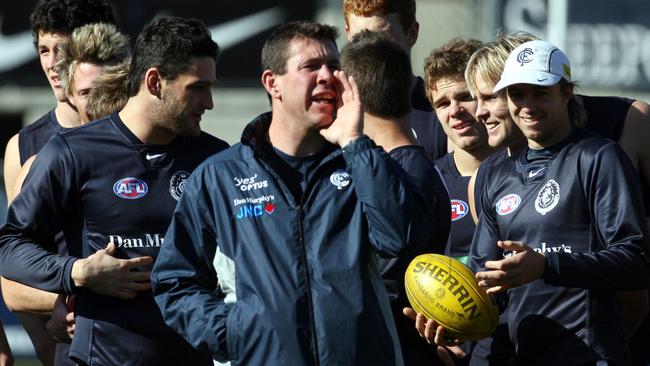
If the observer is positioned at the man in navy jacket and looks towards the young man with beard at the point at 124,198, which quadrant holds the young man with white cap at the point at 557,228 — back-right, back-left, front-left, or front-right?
back-right

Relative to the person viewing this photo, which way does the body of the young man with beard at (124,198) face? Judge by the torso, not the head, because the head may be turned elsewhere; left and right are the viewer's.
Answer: facing the viewer and to the right of the viewer

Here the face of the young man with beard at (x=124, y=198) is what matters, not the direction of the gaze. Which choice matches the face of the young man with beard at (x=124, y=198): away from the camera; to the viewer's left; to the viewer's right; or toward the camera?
to the viewer's right

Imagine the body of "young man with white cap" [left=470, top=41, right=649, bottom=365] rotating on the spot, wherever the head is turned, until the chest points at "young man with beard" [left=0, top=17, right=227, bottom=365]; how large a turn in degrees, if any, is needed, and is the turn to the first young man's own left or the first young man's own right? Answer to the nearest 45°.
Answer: approximately 45° to the first young man's own right

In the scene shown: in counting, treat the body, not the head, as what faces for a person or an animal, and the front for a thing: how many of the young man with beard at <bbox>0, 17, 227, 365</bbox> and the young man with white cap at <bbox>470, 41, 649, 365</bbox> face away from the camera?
0

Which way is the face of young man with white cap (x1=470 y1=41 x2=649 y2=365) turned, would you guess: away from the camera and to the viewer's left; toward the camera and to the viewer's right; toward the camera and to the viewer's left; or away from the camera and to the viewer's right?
toward the camera and to the viewer's left

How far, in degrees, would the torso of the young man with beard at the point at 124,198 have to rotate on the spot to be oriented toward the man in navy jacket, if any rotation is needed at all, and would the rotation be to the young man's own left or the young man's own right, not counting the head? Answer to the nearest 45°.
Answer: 0° — they already face them

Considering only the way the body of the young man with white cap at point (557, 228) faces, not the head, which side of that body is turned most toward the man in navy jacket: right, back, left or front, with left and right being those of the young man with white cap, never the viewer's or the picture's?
front

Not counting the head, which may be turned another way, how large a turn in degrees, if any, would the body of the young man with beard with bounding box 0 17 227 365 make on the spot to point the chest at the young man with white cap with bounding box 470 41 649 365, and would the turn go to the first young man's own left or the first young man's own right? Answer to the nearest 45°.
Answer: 0° — they already face them

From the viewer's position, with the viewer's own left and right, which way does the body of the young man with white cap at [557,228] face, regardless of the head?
facing the viewer and to the left of the viewer
